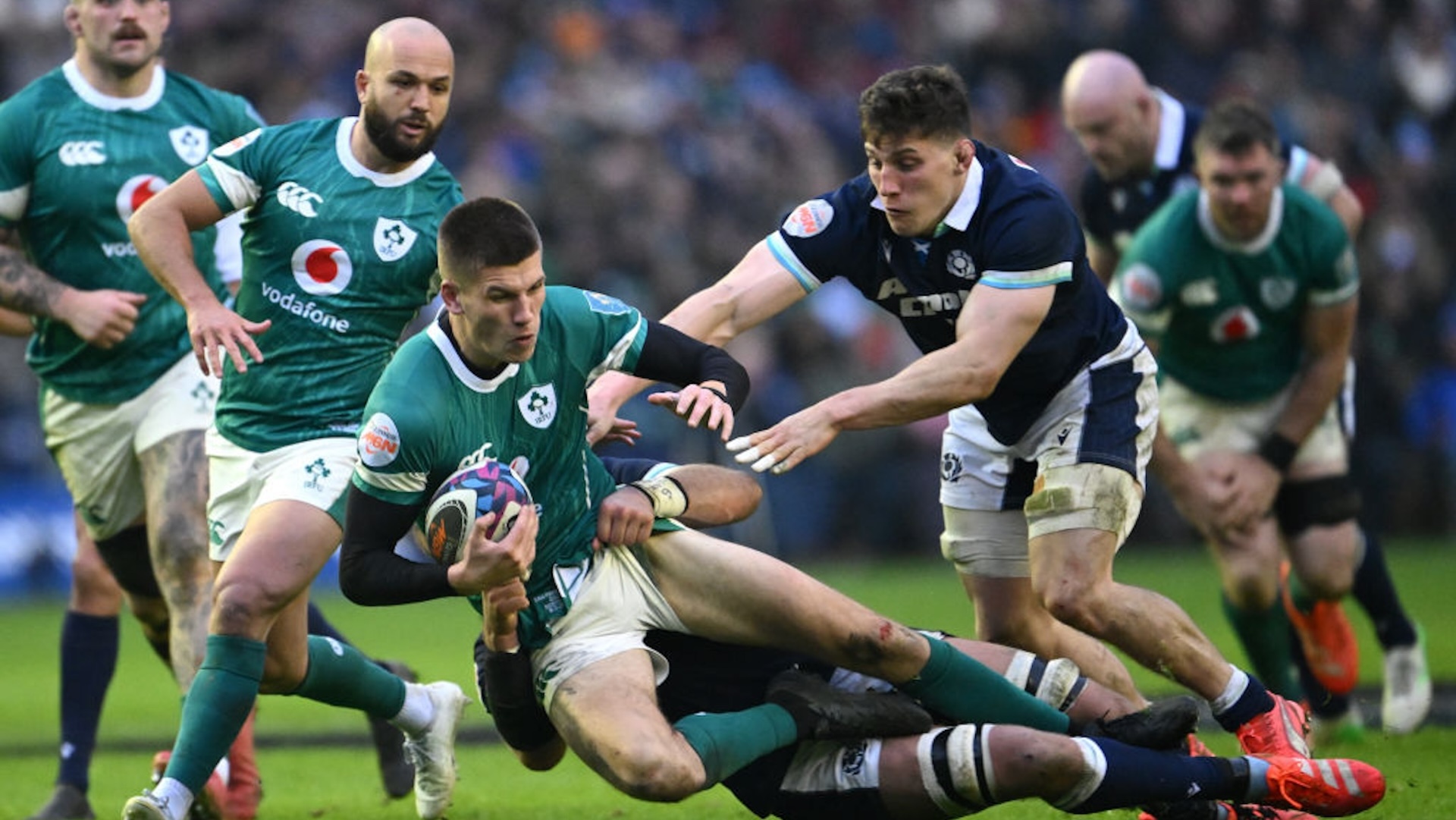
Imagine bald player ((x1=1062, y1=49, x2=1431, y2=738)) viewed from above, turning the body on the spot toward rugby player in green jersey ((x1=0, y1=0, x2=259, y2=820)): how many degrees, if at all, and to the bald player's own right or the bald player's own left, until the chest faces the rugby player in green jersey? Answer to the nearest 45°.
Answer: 0° — they already face them

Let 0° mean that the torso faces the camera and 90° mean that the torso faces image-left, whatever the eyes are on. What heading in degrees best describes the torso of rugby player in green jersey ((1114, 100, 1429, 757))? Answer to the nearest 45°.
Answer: approximately 0°

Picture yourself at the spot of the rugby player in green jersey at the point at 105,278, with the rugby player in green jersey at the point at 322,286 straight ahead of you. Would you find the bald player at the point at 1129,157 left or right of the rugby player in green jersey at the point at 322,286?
left

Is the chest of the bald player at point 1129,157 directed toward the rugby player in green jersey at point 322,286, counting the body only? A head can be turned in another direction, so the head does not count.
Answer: yes

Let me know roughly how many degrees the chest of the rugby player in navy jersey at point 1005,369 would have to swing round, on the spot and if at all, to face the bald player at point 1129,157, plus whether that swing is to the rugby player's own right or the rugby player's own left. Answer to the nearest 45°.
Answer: approximately 135° to the rugby player's own right

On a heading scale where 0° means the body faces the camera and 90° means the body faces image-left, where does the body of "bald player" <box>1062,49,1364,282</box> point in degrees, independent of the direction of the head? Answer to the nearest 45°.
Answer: approximately 45°

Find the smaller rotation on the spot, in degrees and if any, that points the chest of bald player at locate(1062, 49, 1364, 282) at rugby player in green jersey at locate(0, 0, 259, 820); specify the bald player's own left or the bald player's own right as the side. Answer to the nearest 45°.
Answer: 0° — they already face them
